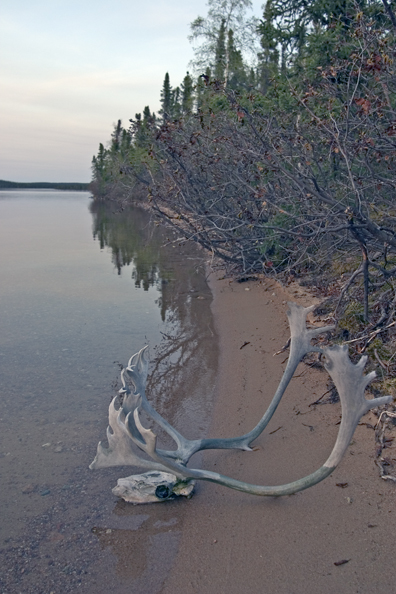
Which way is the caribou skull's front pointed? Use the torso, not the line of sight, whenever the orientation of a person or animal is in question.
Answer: to the viewer's left
